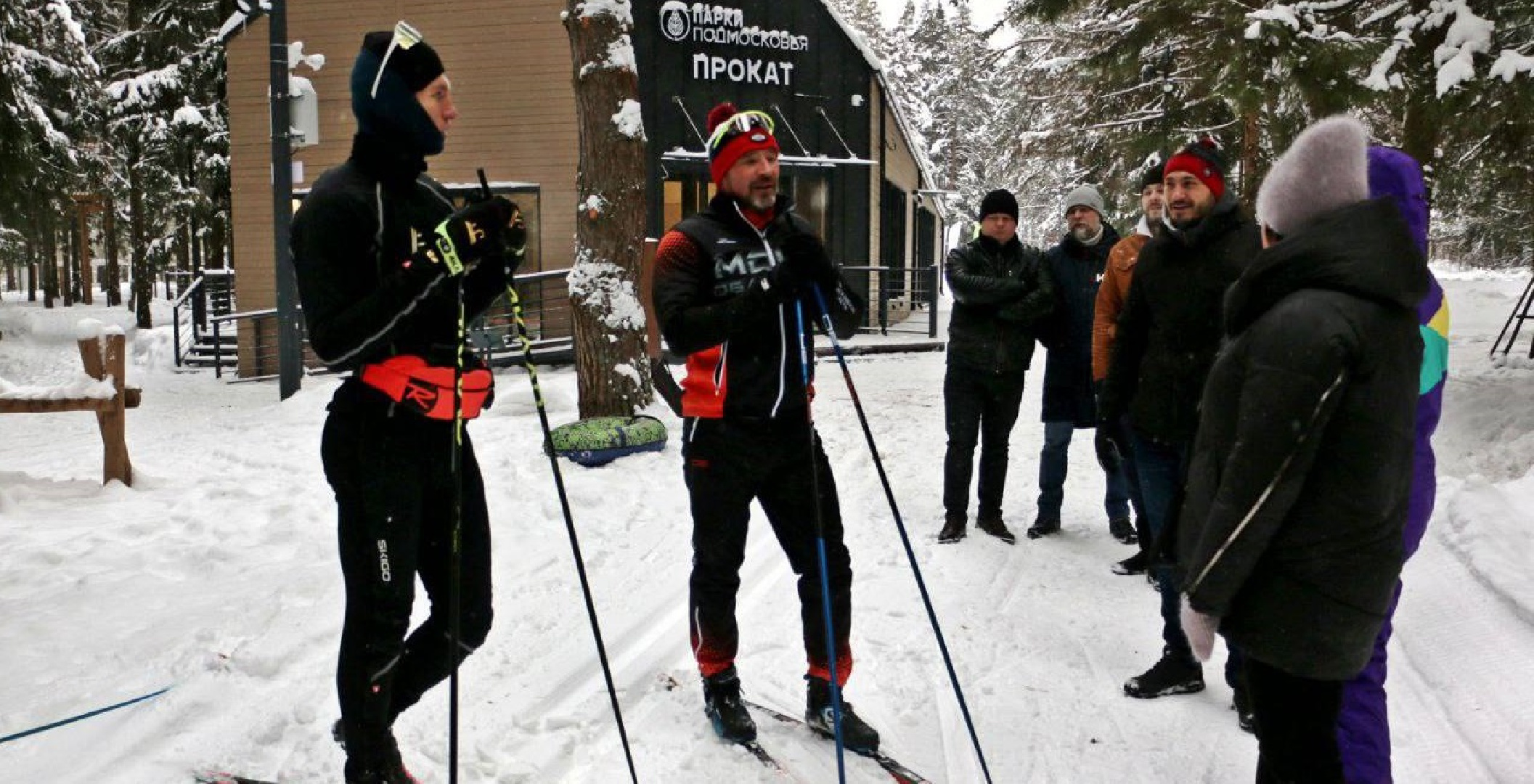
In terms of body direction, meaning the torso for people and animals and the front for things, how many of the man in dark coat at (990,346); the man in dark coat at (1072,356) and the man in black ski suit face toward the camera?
2

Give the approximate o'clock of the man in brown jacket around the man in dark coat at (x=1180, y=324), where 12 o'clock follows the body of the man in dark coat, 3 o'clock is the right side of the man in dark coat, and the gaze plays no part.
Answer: The man in brown jacket is roughly at 4 o'clock from the man in dark coat.

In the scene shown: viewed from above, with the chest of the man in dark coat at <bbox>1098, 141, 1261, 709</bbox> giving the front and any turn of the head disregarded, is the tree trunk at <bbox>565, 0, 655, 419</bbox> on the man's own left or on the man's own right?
on the man's own right

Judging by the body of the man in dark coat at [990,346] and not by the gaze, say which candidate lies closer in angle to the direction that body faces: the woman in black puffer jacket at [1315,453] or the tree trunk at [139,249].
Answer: the woman in black puffer jacket

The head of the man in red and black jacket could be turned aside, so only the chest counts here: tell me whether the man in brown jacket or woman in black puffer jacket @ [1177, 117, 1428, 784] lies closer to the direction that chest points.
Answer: the woman in black puffer jacket

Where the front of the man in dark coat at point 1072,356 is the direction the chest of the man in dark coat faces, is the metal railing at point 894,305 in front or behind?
behind

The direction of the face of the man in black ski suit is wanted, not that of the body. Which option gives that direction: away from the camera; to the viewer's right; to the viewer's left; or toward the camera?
to the viewer's right

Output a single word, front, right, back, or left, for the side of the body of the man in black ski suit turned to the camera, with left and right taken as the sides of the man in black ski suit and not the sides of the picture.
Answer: right

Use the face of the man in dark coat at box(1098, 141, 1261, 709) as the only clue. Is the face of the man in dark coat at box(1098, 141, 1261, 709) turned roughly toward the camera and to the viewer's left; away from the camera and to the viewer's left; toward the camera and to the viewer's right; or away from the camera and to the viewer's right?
toward the camera and to the viewer's left

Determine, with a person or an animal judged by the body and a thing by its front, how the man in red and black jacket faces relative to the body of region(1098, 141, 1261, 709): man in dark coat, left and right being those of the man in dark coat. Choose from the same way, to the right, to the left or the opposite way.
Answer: to the left

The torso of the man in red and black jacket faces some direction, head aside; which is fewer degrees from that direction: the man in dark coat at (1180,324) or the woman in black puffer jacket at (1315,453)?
the woman in black puffer jacket

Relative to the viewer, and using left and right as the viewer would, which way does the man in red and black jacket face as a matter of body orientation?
facing the viewer and to the right of the viewer
